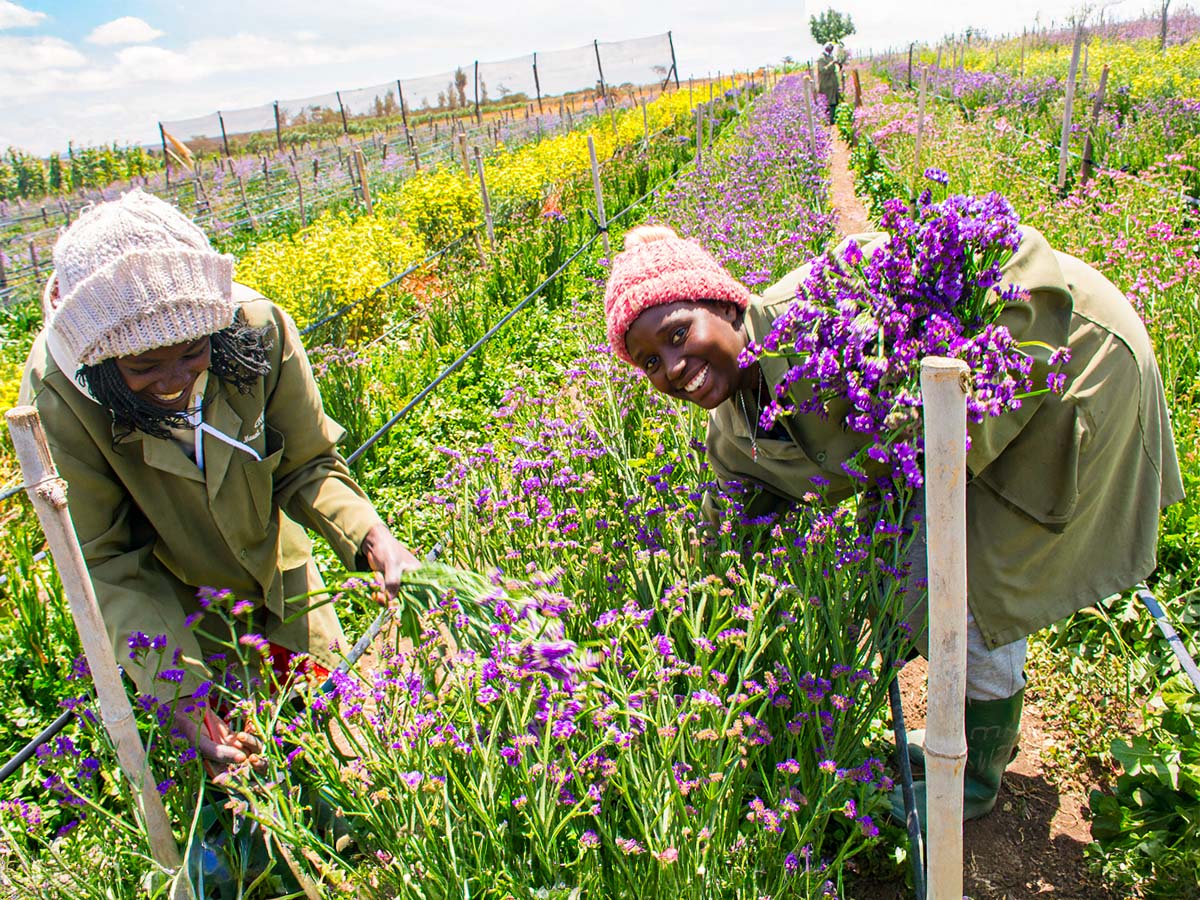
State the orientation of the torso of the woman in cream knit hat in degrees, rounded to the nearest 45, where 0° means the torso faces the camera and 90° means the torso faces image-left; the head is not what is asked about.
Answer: approximately 315°

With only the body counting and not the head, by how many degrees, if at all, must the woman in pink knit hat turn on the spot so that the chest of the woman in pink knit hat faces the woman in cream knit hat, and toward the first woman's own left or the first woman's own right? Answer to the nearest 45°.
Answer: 0° — they already face them

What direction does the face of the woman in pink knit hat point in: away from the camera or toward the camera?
toward the camera

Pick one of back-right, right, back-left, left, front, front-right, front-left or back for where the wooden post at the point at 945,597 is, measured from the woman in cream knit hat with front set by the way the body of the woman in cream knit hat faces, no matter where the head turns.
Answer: front

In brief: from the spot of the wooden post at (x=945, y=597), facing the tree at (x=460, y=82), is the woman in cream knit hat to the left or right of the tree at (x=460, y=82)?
left

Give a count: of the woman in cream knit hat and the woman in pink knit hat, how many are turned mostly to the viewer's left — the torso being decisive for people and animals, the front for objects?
1

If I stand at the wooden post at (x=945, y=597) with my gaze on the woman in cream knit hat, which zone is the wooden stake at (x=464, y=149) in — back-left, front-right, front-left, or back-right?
front-right

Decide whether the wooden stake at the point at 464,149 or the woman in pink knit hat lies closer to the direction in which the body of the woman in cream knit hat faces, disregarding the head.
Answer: the woman in pink knit hat

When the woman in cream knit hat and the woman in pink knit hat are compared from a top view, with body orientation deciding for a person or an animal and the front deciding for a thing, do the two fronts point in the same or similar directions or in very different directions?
very different directions

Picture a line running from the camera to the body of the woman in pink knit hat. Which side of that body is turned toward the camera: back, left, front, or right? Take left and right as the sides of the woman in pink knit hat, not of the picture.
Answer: left

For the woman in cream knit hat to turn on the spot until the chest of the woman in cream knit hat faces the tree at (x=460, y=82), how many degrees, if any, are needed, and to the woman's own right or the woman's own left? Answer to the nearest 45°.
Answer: approximately 135° to the woman's own left

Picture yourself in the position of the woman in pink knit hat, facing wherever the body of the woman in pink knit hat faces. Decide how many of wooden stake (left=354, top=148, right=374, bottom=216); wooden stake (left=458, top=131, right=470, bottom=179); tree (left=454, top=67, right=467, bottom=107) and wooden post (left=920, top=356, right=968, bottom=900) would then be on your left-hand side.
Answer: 1

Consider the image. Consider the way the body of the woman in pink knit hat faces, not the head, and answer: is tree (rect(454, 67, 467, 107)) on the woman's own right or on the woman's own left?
on the woman's own right
